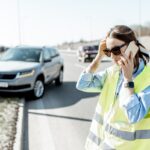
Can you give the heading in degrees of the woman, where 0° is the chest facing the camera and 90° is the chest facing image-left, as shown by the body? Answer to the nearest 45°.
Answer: approximately 45°

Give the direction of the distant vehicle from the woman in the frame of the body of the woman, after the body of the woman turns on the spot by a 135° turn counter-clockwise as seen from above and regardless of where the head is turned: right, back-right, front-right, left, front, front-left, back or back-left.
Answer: left

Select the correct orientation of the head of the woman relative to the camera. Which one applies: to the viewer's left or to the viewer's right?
to the viewer's left
